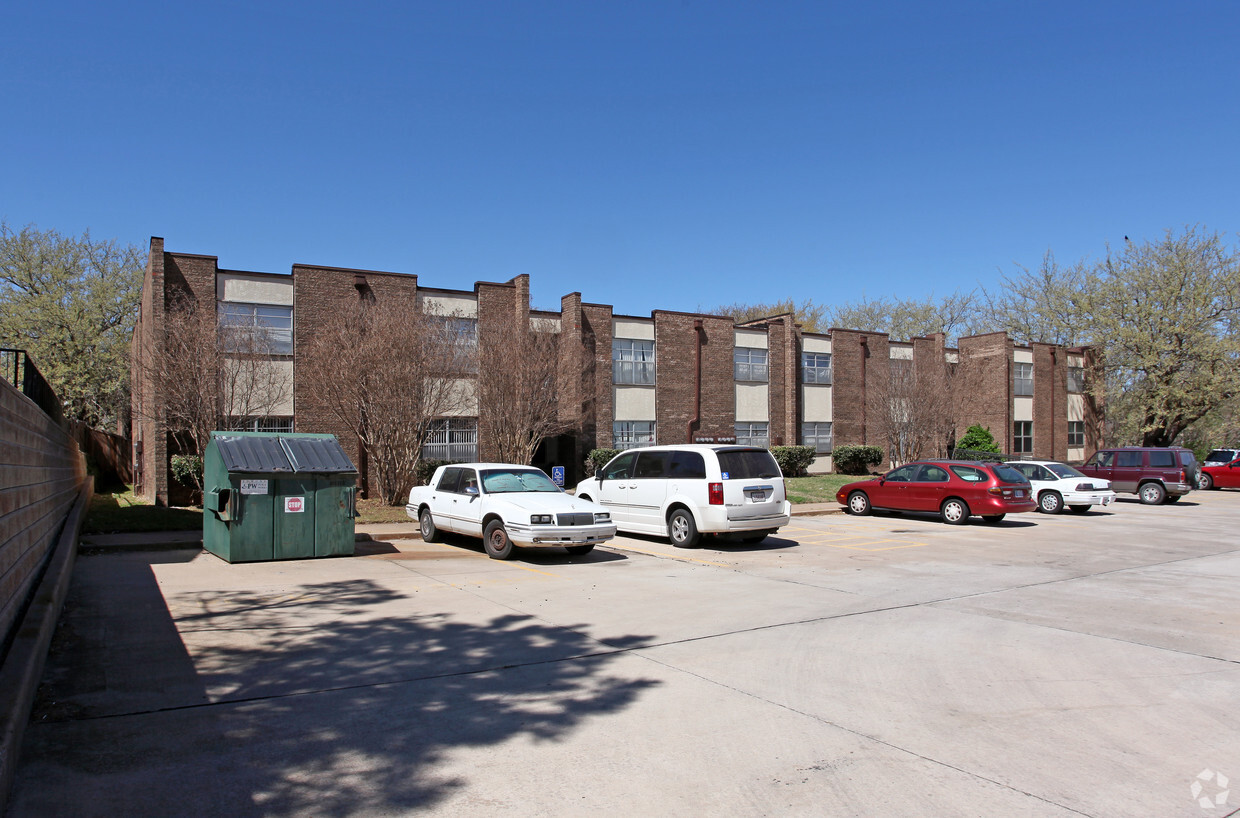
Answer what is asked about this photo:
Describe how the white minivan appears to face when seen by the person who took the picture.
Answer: facing away from the viewer and to the left of the viewer

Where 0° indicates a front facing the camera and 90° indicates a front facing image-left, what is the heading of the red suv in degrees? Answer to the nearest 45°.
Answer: approximately 135°

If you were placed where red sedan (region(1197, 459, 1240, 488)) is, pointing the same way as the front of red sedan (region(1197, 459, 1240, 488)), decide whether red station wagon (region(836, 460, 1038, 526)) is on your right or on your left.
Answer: on your left

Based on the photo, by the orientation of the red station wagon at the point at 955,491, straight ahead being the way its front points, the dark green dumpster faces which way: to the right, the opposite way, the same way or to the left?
the opposite way

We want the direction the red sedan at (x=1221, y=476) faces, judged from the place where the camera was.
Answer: facing to the left of the viewer

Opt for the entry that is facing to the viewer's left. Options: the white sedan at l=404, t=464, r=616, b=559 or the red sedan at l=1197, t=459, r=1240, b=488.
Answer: the red sedan

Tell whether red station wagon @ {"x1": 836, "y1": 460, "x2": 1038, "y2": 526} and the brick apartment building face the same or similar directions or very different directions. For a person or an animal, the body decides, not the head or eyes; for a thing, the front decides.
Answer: very different directions

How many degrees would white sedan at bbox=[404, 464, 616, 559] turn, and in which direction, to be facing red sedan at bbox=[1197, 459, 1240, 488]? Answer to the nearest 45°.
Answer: approximately 90° to its left

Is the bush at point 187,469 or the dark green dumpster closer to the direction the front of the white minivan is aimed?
the bush
